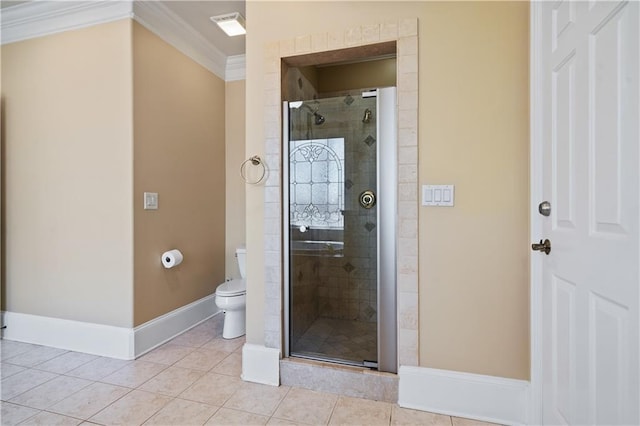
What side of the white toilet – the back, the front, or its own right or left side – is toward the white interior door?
left

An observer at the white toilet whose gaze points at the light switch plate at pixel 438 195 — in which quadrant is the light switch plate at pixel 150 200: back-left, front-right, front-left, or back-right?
back-right

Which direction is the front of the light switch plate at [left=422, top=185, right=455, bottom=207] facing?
toward the camera

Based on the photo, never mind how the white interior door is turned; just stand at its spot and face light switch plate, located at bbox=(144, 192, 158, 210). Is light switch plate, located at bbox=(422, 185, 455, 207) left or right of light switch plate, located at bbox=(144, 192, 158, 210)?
right

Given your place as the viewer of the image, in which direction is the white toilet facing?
facing the viewer and to the left of the viewer

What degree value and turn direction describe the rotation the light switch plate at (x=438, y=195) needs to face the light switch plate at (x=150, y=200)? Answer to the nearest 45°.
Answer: approximately 90° to its right

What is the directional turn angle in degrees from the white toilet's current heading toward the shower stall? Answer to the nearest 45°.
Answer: approximately 90° to its left

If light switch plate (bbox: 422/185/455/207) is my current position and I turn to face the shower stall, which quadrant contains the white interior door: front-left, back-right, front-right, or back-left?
back-left

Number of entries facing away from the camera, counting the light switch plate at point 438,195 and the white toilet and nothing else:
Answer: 0

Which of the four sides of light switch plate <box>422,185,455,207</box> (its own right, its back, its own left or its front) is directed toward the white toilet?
right

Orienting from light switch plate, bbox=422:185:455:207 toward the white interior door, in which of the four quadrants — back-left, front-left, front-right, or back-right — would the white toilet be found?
back-right
